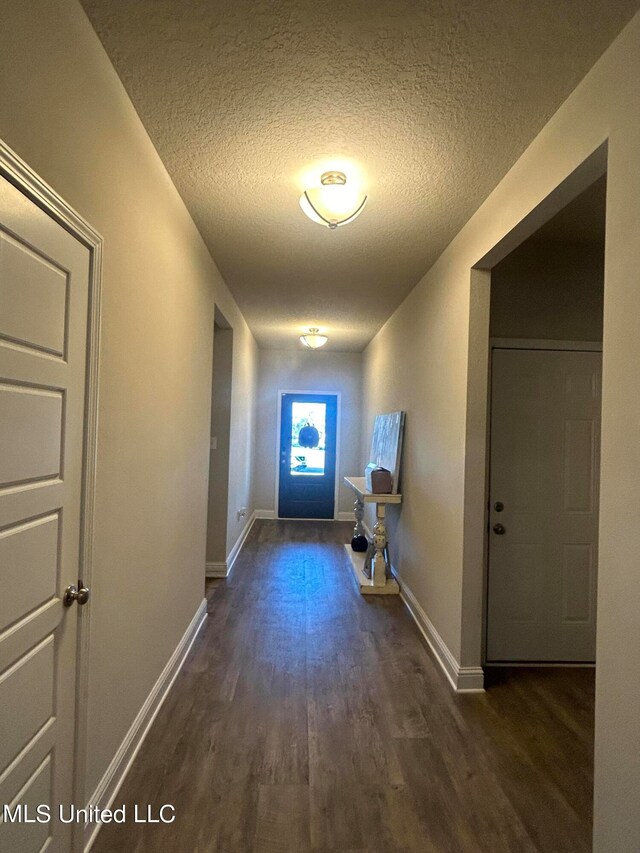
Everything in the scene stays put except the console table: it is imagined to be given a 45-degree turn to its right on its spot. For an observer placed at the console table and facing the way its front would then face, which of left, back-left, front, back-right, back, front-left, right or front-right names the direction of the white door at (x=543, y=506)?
back

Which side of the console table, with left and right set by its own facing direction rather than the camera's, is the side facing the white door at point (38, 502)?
left

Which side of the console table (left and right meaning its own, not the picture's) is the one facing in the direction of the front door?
right

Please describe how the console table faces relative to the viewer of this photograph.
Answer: facing to the left of the viewer
